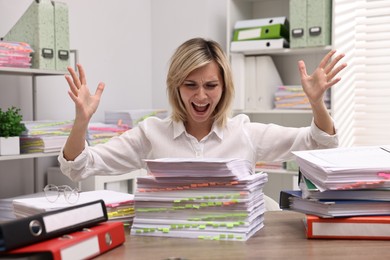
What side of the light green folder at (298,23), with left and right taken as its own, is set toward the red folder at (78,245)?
front

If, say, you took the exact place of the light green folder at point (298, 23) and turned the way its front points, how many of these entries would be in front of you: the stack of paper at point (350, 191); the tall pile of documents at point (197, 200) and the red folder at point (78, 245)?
3

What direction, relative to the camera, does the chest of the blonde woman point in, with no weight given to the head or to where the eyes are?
toward the camera

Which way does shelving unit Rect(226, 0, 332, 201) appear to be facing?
toward the camera

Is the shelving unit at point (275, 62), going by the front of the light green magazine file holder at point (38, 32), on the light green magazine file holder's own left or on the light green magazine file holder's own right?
on the light green magazine file holder's own left

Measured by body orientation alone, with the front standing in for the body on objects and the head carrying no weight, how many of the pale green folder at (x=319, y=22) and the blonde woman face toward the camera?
2

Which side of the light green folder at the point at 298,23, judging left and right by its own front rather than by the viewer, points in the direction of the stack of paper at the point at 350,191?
front

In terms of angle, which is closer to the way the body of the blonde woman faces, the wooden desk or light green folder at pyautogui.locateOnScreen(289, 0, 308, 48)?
the wooden desk

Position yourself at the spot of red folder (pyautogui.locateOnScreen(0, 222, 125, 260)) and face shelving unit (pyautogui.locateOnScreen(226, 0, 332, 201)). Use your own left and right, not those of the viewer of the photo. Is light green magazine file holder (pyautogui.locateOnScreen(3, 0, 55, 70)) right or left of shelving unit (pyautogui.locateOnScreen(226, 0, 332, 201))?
left

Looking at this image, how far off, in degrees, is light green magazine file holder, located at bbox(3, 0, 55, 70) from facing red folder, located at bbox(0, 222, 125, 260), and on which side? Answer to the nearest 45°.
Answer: approximately 45° to its right
